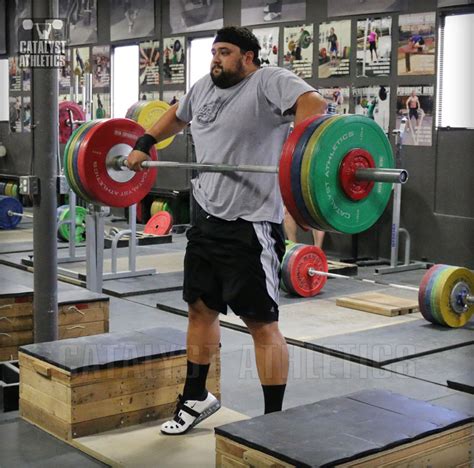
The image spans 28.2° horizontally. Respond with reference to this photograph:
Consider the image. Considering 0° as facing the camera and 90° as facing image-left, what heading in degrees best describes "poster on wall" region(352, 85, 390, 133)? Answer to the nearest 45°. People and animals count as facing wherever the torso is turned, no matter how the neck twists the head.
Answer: approximately 45°

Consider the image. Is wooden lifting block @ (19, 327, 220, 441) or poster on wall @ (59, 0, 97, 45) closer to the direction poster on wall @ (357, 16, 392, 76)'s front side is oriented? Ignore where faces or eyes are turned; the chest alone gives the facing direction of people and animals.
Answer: the wooden lifting block

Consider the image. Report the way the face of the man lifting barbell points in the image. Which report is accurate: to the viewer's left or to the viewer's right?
to the viewer's left

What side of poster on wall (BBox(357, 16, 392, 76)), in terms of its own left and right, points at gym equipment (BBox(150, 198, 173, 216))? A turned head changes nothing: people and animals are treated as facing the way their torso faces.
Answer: right

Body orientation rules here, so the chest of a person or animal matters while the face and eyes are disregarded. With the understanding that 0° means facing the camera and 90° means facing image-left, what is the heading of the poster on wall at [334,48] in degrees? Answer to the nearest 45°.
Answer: approximately 45°

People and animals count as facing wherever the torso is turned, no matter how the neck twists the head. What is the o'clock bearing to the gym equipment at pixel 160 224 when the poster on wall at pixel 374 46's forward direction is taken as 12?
The gym equipment is roughly at 2 o'clock from the poster on wall.
